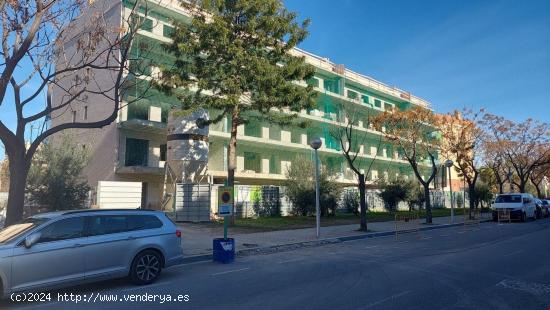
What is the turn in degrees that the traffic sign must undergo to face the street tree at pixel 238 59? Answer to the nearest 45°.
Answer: approximately 180°

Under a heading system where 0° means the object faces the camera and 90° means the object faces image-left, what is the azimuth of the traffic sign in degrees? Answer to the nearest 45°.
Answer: approximately 0°

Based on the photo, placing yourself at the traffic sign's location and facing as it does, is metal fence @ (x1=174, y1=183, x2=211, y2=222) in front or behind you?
behind

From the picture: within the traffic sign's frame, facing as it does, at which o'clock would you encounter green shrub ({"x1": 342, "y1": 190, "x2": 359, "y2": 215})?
The green shrub is roughly at 7 o'clock from the traffic sign.

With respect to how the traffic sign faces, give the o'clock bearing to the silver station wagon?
The silver station wagon is roughly at 1 o'clock from the traffic sign.

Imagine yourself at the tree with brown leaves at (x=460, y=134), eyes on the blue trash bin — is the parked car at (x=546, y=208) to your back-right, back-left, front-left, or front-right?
back-left

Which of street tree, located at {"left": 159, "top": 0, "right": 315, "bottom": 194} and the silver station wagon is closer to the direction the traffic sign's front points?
the silver station wagon

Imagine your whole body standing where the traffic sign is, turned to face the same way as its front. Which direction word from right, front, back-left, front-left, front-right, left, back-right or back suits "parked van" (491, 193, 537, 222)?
back-left
